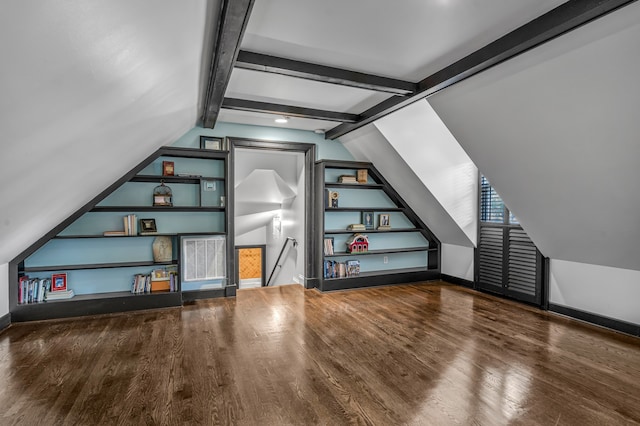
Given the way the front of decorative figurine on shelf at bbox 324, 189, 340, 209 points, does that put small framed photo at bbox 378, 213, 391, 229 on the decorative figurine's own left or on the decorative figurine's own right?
on the decorative figurine's own left

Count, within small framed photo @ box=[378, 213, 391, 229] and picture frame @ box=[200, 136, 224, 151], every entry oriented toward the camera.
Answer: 2

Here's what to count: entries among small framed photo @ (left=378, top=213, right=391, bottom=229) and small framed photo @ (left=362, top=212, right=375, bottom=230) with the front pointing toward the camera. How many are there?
2

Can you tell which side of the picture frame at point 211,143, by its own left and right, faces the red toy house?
left

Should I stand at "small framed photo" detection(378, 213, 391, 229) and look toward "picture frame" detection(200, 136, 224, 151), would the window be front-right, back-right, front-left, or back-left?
back-left

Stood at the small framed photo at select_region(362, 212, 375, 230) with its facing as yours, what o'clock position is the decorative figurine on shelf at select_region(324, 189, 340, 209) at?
The decorative figurine on shelf is roughly at 2 o'clock from the small framed photo.

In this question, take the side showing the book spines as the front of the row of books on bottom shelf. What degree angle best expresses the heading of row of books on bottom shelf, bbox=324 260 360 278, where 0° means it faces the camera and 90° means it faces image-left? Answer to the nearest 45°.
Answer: approximately 0°

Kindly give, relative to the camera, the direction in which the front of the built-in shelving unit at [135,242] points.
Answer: facing the viewer and to the right of the viewer
